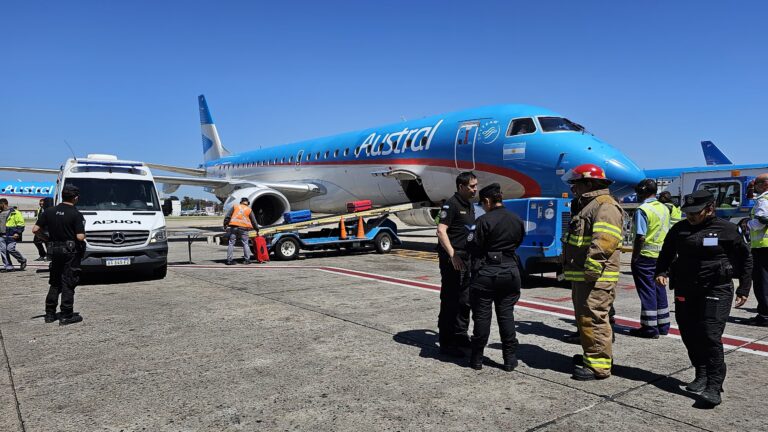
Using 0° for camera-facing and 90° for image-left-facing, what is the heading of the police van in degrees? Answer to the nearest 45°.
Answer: approximately 0°

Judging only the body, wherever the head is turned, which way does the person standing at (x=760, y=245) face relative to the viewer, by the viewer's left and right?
facing to the left of the viewer

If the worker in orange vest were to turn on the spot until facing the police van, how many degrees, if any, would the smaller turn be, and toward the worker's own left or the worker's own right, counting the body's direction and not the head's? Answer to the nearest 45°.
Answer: approximately 135° to the worker's own left

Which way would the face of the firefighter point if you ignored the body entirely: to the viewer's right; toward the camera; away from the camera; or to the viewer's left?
to the viewer's left

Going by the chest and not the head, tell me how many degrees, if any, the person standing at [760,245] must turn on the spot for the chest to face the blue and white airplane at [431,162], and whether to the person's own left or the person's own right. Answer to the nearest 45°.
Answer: approximately 45° to the person's own right

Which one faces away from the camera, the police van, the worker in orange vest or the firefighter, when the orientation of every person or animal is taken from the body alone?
the worker in orange vest

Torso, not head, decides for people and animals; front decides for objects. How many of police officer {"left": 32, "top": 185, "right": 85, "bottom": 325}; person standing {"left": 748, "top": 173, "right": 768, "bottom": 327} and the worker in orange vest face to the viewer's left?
1

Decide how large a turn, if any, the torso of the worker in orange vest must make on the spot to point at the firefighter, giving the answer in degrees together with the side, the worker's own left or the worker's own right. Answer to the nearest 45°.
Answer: approximately 180°

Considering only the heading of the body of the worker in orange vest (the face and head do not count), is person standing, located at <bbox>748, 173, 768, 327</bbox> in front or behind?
behind
